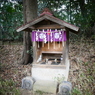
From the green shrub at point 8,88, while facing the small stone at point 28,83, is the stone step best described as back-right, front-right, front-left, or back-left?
front-right

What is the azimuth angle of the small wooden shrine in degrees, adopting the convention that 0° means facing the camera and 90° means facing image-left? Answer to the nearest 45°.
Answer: approximately 0°

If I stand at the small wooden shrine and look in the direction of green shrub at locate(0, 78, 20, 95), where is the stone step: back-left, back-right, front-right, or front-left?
front-left
